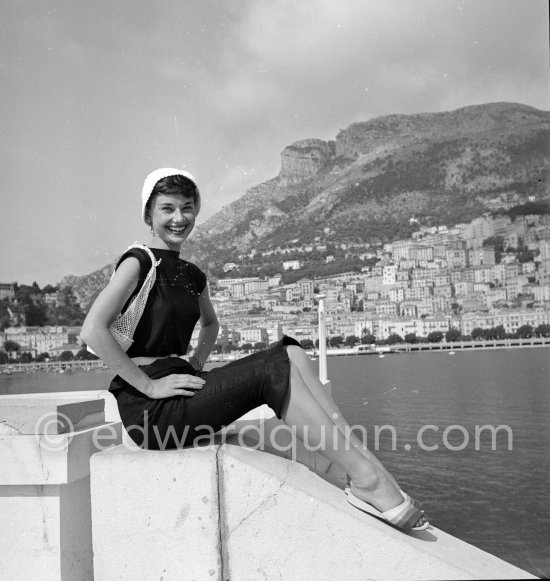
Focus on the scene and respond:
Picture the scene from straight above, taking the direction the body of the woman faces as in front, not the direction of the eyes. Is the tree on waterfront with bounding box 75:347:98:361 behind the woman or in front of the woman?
behind

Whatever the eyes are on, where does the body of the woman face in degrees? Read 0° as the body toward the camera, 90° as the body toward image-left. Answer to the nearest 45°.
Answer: approximately 315°

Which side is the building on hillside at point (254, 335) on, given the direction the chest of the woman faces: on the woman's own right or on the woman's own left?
on the woman's own left

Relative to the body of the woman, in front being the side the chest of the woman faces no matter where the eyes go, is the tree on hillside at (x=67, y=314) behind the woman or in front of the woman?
behind

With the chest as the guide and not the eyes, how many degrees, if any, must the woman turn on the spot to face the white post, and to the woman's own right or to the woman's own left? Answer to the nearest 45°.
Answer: approximately 135° to the woman's own left

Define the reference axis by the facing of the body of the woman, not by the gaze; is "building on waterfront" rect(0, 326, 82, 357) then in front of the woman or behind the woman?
behind
